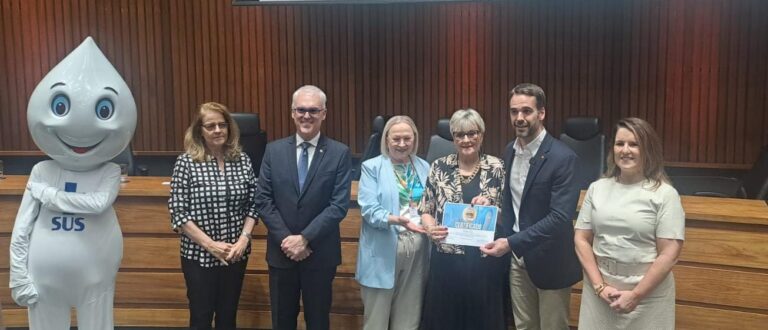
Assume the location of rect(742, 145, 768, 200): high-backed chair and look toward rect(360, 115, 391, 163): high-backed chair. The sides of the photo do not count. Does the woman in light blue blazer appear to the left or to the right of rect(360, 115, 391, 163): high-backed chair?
left

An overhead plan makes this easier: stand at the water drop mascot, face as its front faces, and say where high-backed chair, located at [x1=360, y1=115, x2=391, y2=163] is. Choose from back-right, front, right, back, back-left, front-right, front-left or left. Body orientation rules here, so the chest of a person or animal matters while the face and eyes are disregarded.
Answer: back-left

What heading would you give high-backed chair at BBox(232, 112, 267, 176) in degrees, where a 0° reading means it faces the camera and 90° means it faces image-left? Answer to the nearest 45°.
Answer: approximately 0°

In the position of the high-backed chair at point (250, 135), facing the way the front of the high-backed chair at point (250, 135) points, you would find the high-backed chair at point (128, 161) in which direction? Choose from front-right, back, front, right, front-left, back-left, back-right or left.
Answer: right

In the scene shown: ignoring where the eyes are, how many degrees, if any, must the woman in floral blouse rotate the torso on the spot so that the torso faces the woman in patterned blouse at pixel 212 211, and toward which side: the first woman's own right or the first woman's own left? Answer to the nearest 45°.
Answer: approximately 90° to the first woman's own right

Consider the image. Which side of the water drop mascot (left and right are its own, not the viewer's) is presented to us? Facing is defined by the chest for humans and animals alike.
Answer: front

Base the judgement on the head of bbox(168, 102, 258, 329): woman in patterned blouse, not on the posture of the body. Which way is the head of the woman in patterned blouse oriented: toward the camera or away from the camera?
toward the camera

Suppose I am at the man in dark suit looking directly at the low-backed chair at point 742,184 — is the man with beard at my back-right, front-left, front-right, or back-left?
front-right

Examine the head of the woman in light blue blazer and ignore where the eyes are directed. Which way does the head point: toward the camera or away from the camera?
toward the camera
